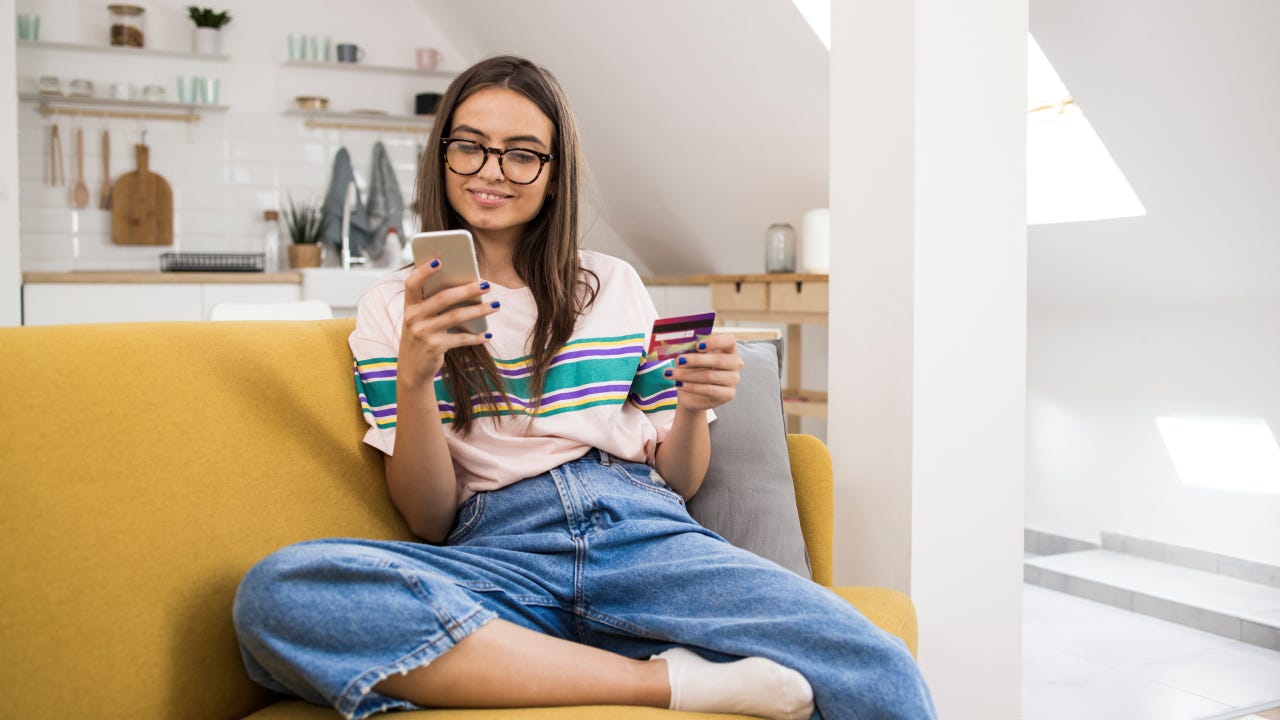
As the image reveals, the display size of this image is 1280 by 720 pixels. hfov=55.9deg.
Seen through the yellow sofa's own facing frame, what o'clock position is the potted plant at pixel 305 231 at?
The potted plant is roughly at 6 o'clock from the yellow sofa.

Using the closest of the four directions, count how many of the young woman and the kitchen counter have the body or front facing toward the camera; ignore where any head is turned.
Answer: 2

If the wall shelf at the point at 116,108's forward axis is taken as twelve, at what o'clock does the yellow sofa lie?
The yellow sofa is roughly at 12 o'clock from the wall shelf.

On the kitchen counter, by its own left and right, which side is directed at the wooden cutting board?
back

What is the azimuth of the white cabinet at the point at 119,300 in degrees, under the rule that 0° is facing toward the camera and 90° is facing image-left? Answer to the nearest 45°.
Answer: approximately 0°
